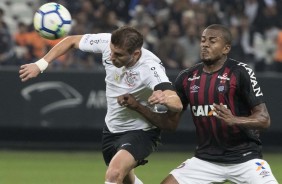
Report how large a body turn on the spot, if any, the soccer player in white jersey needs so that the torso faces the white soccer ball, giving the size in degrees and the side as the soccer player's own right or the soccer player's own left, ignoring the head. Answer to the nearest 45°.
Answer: approximately 90° to the soccer player's own right

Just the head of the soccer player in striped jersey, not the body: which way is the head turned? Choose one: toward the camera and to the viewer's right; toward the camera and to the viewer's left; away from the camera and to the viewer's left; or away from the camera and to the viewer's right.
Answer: toward the camera and to the viewer's left

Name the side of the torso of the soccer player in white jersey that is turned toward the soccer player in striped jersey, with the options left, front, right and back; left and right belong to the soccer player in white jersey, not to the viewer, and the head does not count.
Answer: left
